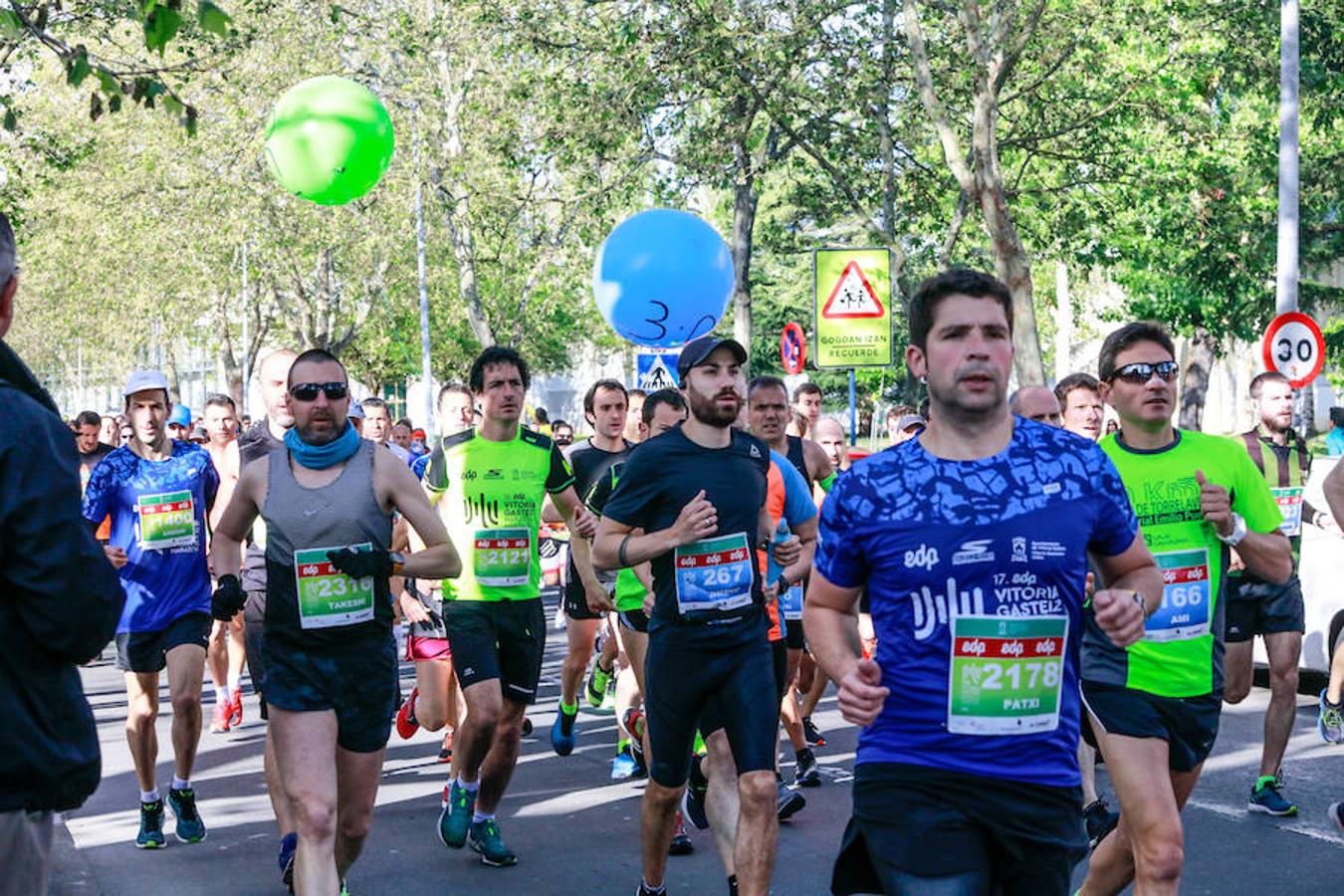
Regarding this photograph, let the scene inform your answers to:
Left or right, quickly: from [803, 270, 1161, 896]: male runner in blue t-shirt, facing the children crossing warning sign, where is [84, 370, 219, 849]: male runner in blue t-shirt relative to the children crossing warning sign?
left

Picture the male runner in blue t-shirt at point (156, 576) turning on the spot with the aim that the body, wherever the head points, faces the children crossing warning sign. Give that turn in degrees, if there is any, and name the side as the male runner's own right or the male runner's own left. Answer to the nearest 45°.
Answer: approximately 135° to the male runner's own left

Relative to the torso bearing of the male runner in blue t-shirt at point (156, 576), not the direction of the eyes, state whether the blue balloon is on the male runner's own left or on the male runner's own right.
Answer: on the male runner's own left

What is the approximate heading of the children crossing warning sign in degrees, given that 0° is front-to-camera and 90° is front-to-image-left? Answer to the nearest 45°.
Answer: approximately 0°

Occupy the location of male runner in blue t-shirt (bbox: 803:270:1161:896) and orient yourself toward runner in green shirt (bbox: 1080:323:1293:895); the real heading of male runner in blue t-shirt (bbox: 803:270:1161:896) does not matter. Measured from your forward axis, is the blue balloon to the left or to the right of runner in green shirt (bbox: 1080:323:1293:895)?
left

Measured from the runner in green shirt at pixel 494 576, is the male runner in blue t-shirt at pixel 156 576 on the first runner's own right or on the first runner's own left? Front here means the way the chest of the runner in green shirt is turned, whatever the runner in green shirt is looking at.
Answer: on the first runner's own right

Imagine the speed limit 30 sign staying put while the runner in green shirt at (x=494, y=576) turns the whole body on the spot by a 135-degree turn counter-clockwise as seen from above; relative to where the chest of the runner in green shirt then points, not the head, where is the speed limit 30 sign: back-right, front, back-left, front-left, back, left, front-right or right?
front

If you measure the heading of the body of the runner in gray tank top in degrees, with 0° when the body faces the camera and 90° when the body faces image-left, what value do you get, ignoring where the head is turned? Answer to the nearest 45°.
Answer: approximately 0°
